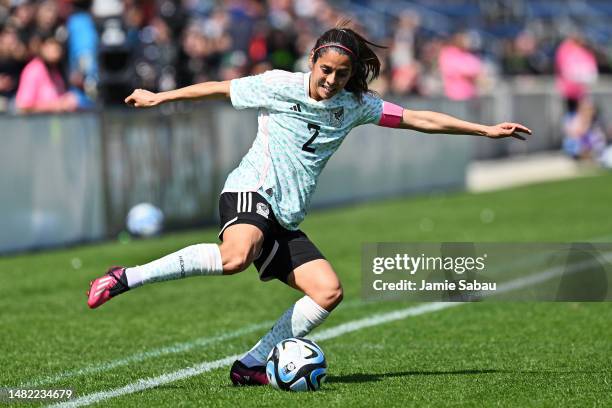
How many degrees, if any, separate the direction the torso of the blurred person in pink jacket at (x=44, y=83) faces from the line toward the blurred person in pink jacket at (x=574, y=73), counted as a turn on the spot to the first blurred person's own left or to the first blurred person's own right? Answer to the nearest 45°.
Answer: approximately 90° to the first blurred person's own left

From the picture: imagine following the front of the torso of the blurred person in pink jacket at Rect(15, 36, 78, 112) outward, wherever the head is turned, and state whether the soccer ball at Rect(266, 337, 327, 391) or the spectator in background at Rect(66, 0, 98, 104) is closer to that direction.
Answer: the soccer ball

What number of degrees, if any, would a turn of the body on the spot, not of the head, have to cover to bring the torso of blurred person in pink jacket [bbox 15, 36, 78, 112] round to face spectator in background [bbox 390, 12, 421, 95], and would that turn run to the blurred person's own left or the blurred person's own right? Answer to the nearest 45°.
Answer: approximately 90° to the blurred person's own left

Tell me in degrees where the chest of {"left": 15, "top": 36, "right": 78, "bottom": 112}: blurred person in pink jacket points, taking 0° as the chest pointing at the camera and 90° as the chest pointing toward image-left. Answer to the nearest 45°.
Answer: approximately 315°

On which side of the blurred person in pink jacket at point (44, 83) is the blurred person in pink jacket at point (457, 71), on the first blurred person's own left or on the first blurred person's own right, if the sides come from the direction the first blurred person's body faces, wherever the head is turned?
on the first blurred person's own left
